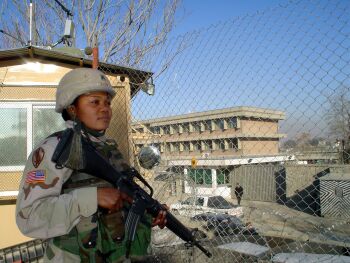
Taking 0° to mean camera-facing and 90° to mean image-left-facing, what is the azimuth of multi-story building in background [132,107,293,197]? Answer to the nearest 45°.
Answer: approximately 45°
